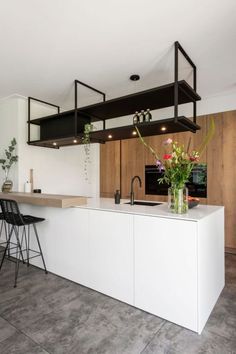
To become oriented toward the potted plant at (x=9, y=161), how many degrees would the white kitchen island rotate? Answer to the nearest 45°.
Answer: approximately 90° to its right

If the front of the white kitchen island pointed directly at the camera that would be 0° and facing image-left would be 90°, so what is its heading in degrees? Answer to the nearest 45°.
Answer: approximately 45°
